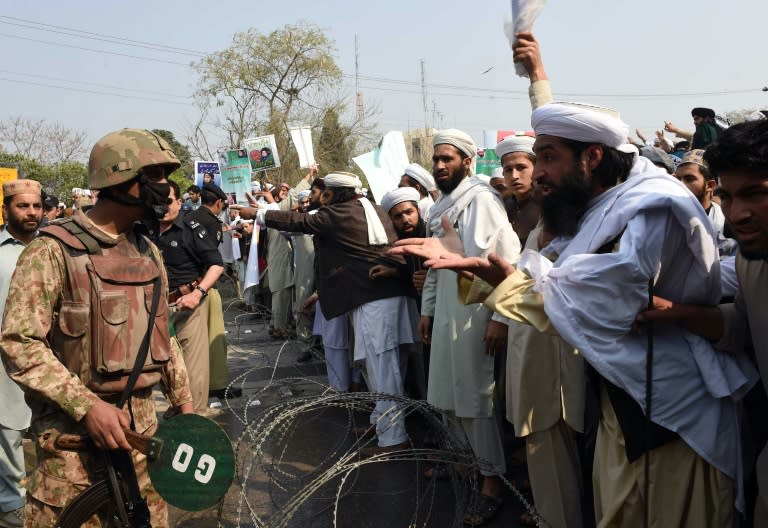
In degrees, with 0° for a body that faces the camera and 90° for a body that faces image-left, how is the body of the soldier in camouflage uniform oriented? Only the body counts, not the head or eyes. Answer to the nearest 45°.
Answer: approximately 315°

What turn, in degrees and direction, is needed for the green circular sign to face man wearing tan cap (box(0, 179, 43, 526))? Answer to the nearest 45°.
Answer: approximately 135° to its right

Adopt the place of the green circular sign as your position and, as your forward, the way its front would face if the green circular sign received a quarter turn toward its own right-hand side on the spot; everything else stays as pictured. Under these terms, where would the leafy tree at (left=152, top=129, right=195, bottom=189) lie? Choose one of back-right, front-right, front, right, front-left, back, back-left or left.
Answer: right

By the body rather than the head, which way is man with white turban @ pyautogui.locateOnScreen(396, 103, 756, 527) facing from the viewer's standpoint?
to the viewer's left

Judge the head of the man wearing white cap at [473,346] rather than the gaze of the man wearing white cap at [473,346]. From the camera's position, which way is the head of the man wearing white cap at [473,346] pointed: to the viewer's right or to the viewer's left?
to the viewer's left

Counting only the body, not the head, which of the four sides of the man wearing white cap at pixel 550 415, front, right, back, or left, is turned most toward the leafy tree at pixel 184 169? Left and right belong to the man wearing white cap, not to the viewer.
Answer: right

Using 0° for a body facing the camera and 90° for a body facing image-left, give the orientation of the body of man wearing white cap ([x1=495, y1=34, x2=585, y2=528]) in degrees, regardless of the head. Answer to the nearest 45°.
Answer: approximately 45°

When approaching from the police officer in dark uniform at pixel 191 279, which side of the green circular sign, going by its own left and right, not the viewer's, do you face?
back
